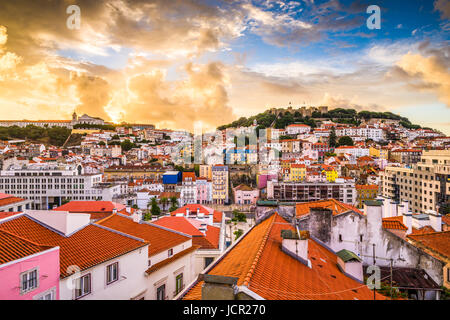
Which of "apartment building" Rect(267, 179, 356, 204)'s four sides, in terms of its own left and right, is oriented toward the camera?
front

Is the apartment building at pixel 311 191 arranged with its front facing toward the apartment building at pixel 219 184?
no

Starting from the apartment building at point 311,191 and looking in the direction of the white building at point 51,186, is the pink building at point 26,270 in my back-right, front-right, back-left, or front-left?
front-left

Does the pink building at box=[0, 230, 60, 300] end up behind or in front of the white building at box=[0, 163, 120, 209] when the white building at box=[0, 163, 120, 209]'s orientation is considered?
in front

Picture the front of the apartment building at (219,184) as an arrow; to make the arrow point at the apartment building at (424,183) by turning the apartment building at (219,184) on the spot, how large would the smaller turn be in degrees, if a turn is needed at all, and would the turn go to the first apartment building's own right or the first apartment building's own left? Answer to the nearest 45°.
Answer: approximately 45° to the first apartment building's own left

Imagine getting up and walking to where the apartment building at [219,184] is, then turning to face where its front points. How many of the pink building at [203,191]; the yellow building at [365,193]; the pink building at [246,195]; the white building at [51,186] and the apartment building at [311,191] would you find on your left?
3

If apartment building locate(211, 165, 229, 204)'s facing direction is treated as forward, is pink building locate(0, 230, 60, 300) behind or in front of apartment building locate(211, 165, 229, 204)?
in front

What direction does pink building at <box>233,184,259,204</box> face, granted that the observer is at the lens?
facing the viewer

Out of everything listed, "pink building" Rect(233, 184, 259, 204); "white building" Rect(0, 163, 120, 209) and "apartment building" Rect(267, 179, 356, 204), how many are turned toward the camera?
3

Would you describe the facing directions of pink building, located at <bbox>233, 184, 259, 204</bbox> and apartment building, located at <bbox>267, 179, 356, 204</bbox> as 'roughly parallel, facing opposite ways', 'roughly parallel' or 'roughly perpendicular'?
roughly parallel

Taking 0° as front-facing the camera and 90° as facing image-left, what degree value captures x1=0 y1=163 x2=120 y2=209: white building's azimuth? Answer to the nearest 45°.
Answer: approximately 0°

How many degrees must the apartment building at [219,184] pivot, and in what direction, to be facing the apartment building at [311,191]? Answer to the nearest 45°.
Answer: approximately 90° to its left

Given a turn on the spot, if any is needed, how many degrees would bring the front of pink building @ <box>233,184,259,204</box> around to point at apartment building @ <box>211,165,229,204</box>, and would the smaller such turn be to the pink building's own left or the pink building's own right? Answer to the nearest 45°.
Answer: approximately 90° to the pink building's own right

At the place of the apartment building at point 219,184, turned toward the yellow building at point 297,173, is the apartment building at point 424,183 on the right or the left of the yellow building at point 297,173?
right

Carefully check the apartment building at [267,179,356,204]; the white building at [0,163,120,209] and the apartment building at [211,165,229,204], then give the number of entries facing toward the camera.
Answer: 3
